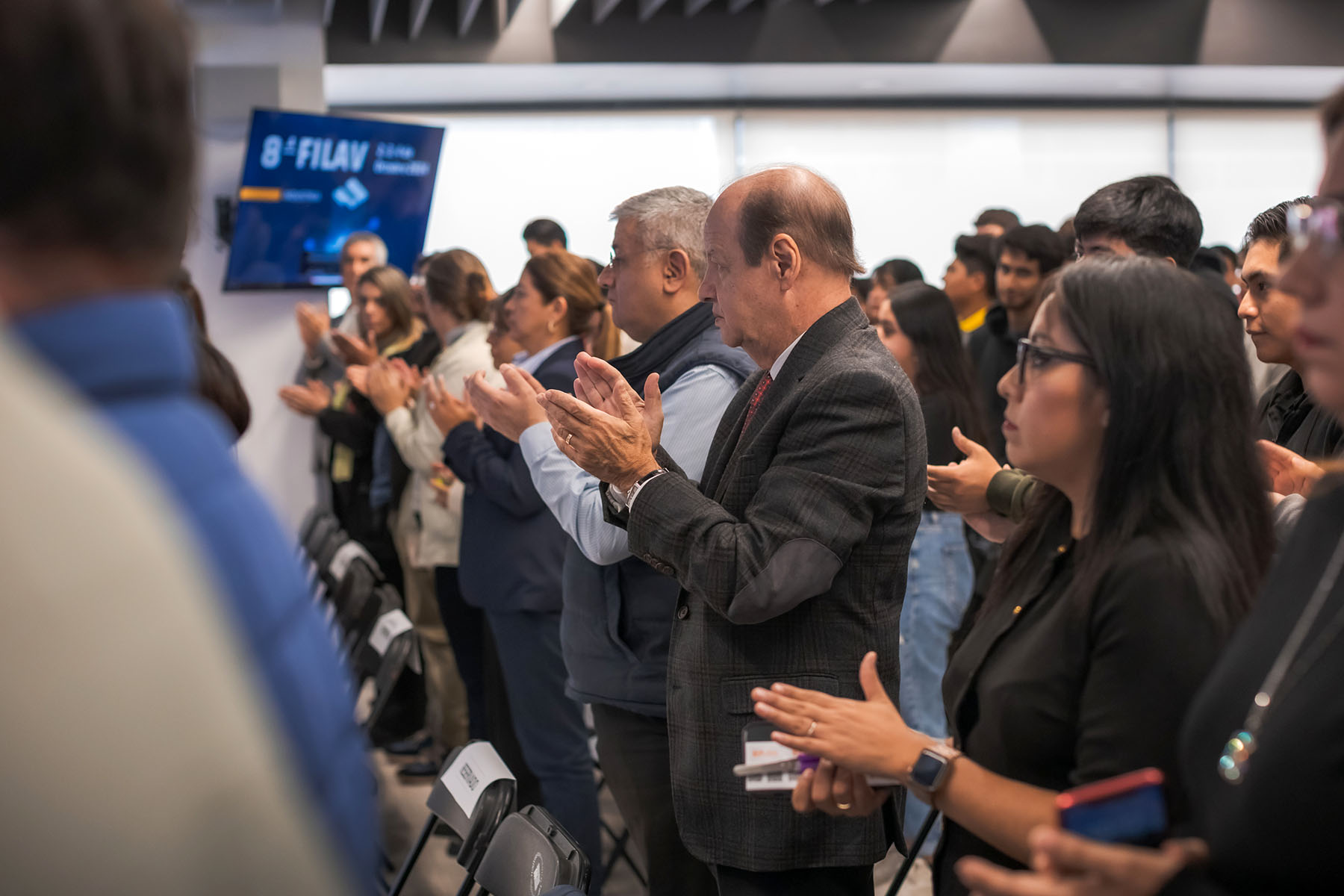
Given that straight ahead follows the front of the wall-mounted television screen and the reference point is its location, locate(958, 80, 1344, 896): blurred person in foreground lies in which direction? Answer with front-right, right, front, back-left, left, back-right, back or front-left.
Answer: front-right

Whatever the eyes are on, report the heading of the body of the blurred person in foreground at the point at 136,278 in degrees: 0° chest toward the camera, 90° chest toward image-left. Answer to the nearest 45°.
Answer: approximately 135°

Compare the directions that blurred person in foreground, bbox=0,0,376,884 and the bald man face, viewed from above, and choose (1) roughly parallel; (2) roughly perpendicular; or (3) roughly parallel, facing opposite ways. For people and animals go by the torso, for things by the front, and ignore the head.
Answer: roughly parallel

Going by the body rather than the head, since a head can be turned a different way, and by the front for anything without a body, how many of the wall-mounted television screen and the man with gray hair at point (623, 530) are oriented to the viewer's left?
1

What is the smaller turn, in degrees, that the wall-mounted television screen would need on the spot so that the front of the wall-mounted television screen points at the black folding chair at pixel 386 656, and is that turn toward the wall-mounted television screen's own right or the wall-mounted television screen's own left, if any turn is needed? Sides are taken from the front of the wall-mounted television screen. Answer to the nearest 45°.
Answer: approximately 45° to the wall-mounted television screen's own right

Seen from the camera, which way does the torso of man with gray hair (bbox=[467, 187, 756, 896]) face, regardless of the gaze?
to the viewer's left

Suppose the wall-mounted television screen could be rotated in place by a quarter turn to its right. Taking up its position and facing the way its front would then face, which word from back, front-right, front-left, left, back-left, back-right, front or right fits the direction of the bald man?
front-left

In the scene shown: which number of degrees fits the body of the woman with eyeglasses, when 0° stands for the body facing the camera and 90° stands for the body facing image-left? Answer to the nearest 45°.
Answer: approximately 90°

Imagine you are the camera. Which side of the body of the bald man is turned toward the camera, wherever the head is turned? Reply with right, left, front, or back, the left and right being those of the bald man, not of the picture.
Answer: left

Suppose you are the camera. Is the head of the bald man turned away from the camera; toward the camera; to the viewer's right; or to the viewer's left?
to the viewer's left

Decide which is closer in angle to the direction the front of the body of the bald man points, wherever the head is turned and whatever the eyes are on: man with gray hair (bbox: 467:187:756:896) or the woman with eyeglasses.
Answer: the man with gray hair
